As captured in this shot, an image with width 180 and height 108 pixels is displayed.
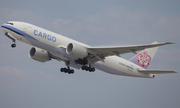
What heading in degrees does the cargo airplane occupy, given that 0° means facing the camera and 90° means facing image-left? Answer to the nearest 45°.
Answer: approximately 45°
